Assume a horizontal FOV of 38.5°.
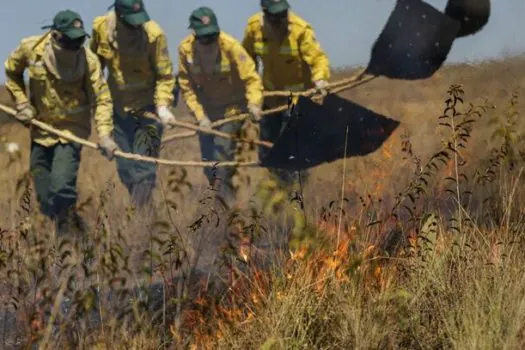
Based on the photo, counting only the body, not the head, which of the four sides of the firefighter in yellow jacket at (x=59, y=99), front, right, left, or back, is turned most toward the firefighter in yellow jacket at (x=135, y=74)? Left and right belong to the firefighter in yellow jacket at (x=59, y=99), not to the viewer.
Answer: left

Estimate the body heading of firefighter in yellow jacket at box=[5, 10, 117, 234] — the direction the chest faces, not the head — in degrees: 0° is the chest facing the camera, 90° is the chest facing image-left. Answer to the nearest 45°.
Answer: approximately 315°

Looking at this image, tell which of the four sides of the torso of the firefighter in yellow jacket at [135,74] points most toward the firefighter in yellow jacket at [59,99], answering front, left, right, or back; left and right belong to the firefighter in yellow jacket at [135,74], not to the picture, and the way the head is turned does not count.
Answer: right

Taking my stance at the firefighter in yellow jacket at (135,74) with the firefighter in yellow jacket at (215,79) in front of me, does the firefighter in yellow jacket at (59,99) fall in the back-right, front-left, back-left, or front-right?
back-right

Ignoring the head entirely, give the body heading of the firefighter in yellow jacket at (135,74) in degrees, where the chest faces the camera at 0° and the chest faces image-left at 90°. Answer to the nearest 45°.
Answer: approximately 315°
